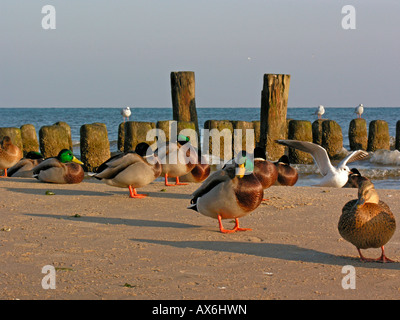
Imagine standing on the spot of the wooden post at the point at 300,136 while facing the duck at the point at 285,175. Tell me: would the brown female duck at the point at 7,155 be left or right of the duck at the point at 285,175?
right

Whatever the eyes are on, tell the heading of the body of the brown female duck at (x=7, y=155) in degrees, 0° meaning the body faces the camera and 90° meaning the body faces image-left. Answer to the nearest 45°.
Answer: approximately 270°

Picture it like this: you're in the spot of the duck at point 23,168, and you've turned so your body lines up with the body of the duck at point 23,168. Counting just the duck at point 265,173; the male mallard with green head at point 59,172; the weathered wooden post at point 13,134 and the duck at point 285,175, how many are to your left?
1

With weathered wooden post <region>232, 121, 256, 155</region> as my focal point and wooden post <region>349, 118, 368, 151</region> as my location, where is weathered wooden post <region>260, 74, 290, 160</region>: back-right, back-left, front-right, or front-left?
front-left

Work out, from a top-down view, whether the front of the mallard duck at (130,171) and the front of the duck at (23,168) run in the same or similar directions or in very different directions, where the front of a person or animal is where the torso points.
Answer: same or similar directions

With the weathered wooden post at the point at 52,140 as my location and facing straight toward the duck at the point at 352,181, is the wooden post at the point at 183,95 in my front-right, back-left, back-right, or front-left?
front-left

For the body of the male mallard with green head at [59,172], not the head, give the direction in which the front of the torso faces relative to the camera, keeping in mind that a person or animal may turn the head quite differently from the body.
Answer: to the viewer's right

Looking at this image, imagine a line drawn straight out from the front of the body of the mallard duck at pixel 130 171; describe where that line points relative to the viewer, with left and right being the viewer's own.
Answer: facing to the right of the viewer

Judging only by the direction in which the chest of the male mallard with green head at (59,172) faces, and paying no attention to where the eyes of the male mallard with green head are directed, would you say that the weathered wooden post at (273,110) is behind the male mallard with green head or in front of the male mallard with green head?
in front

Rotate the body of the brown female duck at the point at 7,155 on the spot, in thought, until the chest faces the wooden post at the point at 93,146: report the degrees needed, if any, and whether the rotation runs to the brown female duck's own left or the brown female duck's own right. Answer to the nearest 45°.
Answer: approximately 45° to the brown female duck's own left

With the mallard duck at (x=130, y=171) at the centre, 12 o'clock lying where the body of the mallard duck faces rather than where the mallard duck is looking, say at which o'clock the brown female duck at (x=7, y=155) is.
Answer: The brown female duck is roughly at 8 o'clock from the mallard duck.

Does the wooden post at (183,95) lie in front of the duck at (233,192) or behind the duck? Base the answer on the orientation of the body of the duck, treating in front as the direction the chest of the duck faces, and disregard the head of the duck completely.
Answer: behind
